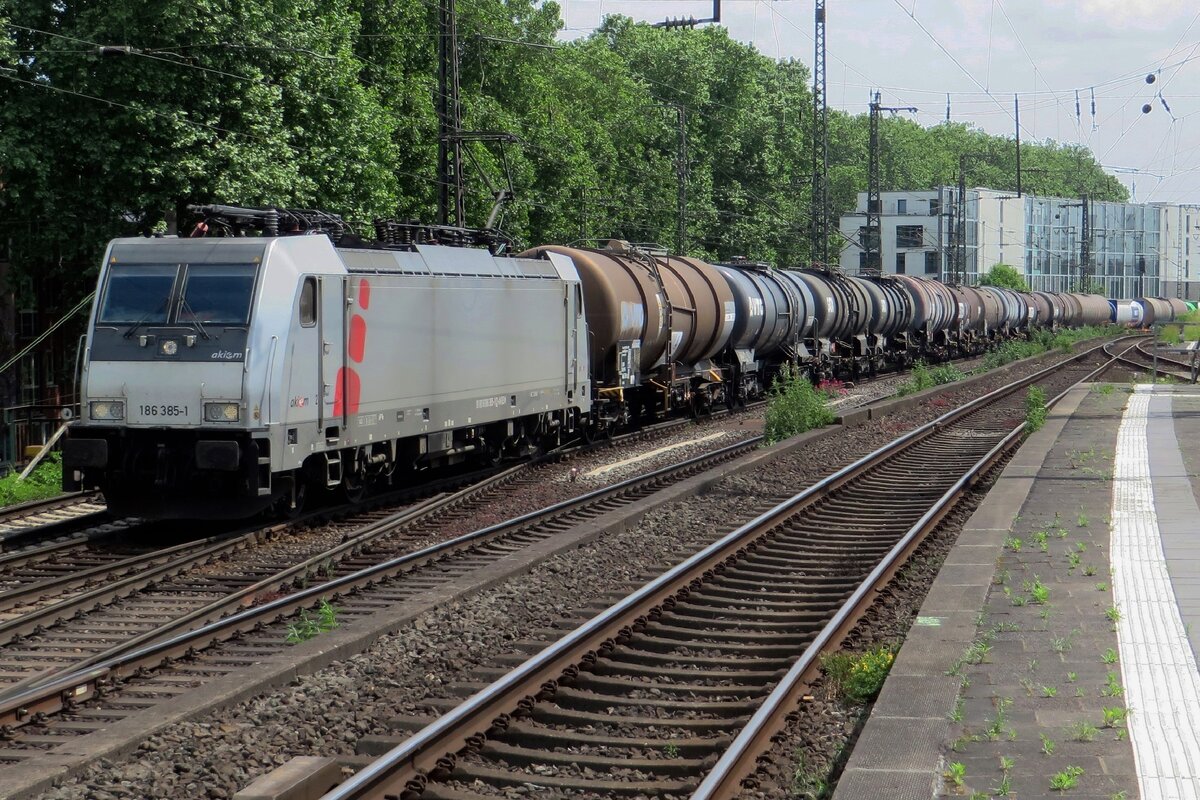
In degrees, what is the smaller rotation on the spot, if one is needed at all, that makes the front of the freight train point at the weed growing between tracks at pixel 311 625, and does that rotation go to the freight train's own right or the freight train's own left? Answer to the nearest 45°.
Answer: approximately 45° to the freight train's own left

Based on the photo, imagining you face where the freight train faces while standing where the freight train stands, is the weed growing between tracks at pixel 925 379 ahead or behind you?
behind

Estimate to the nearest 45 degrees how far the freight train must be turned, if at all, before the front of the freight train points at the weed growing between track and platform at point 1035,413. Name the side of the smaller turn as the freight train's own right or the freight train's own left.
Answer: approximately 180°

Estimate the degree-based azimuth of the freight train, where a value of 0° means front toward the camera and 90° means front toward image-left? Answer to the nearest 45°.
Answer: approximately 45°

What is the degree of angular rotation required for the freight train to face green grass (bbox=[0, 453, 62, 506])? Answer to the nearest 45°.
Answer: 0° — it already faces it

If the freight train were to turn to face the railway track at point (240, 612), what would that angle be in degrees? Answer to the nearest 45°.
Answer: approximately 45° to its left

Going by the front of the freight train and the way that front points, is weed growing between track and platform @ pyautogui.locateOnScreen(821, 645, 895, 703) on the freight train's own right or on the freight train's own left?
on the freight train's own left
